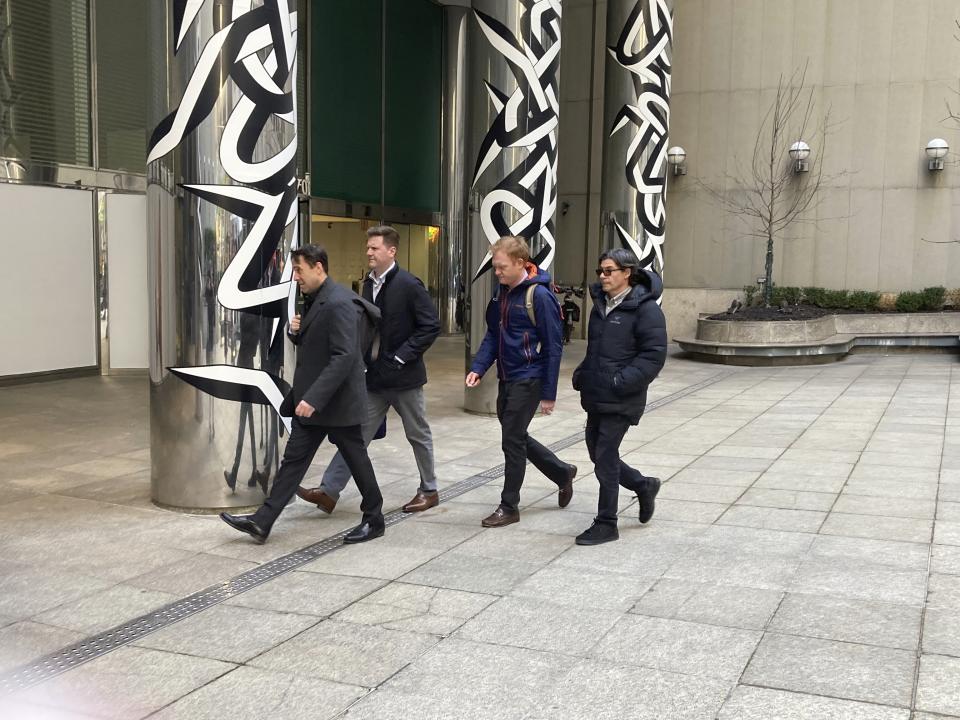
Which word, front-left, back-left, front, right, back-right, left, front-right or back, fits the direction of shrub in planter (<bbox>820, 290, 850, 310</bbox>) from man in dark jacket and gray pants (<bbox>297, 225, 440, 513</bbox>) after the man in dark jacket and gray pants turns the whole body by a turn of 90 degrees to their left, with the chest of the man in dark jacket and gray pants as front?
left

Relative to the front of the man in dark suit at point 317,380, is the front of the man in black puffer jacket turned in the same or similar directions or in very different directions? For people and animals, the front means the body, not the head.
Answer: same or similar directions

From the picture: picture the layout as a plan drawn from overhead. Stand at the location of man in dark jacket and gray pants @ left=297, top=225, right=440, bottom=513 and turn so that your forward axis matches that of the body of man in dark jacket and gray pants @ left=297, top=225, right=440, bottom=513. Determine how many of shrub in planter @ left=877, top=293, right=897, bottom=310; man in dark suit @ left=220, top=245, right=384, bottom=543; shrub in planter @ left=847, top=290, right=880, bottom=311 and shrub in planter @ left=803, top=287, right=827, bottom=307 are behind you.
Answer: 3

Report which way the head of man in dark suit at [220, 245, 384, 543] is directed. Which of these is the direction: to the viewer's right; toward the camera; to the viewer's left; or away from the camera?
to the viewer's left

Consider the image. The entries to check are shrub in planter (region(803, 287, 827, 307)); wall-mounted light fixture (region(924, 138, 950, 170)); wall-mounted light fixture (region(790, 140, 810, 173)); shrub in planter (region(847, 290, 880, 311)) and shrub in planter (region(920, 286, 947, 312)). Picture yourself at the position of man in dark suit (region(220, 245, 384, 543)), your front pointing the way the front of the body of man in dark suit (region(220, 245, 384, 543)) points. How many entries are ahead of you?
0

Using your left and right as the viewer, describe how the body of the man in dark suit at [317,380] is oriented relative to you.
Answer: facing to the left of the viewer

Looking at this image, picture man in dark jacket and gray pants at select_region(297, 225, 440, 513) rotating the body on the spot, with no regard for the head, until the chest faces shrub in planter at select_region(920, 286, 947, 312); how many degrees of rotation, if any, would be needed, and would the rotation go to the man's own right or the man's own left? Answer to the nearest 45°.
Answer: approximately 180°

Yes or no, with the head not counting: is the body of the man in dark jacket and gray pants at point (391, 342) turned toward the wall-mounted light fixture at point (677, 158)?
no

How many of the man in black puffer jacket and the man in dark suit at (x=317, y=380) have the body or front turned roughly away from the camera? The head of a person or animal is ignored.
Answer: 0

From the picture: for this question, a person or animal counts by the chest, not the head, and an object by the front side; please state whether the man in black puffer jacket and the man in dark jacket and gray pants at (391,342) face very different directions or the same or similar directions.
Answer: same or similar directions

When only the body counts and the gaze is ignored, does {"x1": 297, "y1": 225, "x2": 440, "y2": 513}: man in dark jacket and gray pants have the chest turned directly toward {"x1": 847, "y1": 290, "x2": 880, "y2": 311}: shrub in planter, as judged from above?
no

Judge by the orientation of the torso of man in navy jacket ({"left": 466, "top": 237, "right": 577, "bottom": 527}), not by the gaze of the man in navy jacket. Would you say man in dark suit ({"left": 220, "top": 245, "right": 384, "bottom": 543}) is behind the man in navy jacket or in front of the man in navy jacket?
in front

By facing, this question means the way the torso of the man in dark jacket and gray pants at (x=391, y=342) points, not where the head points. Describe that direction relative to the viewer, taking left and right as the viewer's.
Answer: facing the viewer and to the left of the viewer

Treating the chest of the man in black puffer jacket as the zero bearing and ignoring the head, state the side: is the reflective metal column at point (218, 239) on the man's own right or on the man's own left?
on the man's own right
